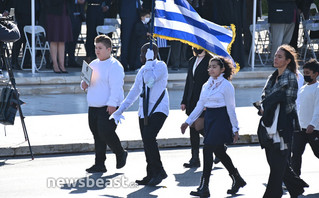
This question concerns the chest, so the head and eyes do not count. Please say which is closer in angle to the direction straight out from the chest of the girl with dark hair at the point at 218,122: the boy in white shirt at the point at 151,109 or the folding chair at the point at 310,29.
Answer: the boy in white shirt

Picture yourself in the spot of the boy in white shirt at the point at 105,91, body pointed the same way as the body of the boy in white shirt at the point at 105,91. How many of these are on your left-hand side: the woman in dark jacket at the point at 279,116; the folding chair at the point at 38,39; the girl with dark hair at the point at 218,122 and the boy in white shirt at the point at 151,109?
3

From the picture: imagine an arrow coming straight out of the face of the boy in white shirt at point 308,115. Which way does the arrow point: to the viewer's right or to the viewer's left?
to the viewer's left

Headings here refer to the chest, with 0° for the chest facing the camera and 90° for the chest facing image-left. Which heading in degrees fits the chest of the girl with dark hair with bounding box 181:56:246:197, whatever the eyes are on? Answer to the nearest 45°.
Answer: approximately 45°

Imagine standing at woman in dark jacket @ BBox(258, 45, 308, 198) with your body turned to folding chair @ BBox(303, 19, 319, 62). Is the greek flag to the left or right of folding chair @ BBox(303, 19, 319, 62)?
left

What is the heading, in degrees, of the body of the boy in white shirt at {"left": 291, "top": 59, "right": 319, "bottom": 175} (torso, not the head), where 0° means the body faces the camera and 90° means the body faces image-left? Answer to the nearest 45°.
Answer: approximately 45°

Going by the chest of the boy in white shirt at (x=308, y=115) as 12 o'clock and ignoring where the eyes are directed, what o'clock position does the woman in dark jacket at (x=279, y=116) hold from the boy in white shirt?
The woman in dark jacket is roughly at 11 o'clock from the boy in white shirt.

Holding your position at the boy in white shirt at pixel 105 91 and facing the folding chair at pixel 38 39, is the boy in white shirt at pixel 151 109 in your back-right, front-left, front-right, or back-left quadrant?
back-right

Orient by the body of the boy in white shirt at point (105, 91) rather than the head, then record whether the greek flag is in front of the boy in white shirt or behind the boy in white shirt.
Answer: behind

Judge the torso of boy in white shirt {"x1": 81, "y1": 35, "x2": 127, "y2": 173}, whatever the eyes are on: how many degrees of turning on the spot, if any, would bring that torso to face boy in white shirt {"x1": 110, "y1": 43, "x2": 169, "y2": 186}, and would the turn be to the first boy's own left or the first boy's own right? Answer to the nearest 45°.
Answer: approximately 90° to the first boy's own left
